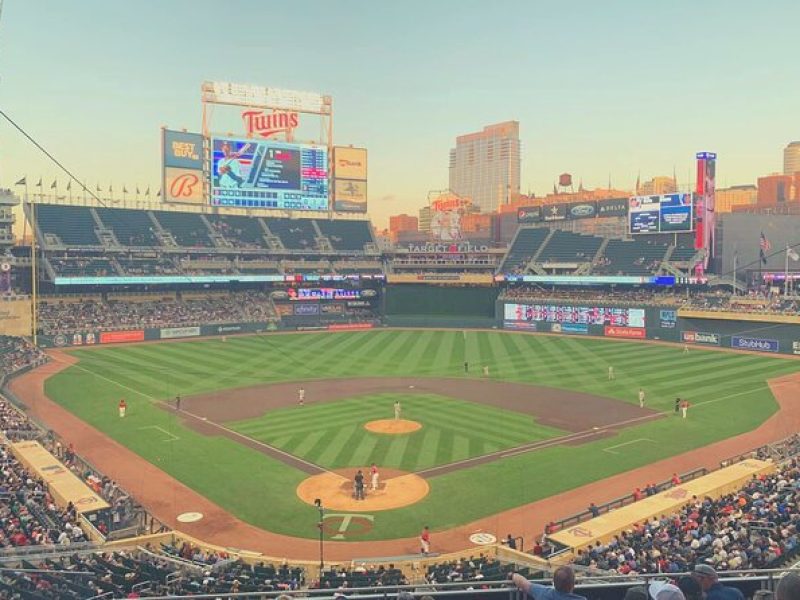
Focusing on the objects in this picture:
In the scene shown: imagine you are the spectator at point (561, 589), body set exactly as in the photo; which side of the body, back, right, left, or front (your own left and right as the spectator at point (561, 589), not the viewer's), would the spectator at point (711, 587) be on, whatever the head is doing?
right

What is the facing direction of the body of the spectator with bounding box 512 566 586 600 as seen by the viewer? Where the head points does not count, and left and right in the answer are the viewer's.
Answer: facing away from the viewer

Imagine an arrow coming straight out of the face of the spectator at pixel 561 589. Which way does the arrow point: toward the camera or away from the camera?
away from the camera
